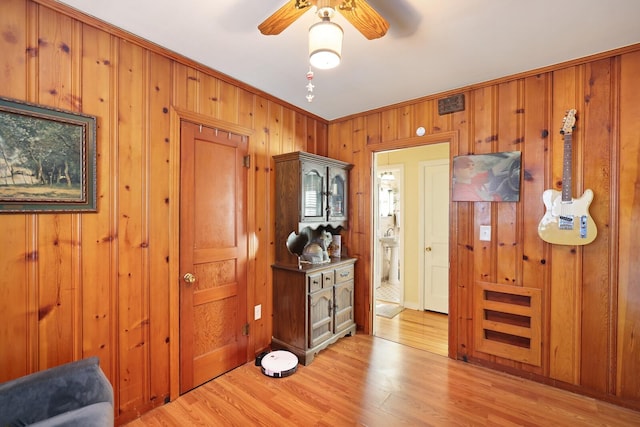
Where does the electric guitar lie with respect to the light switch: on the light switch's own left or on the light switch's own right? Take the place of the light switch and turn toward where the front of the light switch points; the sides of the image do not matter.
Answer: on the light switch's own left

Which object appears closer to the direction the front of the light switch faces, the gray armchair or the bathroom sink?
the gray armchair

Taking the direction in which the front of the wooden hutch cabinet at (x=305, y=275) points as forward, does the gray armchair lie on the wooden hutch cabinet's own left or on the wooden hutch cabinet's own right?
on the wooden hutch cabinet's own right

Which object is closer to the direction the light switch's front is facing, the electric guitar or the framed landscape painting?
the framed landscape painting

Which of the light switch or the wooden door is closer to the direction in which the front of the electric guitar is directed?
the wooden door

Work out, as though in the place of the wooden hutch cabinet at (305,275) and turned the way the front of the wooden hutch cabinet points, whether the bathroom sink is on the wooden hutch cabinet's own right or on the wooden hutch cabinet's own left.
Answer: on the wooden hutch cabinet's own left

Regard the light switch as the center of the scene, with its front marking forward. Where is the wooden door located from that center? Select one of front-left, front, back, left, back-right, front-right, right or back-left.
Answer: front-right

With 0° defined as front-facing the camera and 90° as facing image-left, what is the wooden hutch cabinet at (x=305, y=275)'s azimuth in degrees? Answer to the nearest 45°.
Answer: approximately 315°

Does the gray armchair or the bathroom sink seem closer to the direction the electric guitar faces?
the gray armchair

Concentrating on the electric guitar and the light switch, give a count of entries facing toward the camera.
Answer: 2

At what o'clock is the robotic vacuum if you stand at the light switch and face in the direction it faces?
The robotic vacuum is roughly at 2 o'clock from the light switch.

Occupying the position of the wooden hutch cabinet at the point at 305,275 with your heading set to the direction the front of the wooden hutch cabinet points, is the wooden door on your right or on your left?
on your right
